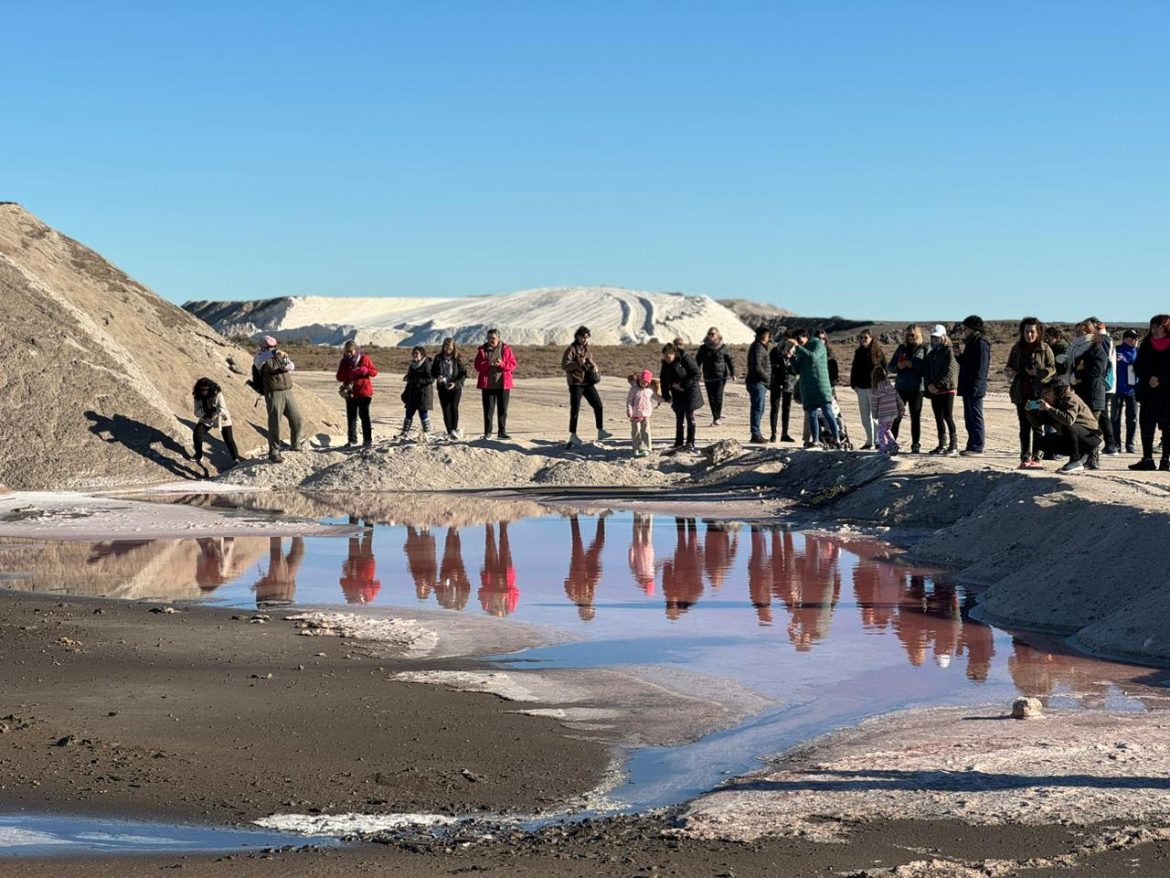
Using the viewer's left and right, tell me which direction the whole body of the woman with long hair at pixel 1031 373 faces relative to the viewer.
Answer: facing the viewer

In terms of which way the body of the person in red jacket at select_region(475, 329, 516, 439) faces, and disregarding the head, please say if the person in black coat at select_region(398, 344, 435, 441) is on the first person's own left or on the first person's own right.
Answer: on the first person's own right

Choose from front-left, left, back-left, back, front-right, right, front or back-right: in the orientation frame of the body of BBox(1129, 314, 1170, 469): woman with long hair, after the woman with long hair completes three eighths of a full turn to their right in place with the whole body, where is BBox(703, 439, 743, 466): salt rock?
front-left

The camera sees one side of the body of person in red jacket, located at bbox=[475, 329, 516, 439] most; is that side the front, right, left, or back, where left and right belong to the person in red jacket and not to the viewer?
front

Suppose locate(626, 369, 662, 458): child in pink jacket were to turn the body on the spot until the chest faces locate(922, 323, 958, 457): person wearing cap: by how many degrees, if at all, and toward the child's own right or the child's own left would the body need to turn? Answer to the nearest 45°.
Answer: approximately 45° to the child's own left

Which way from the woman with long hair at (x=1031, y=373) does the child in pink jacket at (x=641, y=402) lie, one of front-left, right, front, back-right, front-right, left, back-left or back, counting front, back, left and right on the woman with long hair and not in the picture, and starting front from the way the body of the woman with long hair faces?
back-right

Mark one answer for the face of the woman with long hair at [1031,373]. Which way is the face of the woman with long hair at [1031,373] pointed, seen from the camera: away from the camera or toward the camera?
toward the camera

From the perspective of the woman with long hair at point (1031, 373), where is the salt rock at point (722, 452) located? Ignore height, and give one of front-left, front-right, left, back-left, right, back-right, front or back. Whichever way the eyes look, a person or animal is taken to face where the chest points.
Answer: back-right

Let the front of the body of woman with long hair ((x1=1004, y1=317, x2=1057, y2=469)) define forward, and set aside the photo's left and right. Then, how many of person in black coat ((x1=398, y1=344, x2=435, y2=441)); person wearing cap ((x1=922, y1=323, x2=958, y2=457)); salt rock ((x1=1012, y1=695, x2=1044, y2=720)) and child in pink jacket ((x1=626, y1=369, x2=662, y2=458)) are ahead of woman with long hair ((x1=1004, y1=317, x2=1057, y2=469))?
1

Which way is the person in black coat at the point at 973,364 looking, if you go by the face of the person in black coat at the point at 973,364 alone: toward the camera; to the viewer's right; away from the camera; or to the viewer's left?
to the viewer's left

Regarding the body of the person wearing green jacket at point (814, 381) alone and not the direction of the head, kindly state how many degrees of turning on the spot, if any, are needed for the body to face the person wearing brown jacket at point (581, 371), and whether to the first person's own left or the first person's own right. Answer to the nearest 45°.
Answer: approximately 45° to the first person's own right

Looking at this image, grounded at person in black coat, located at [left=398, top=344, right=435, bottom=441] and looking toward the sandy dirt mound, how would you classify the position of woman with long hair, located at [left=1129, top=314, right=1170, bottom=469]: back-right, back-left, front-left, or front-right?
back-left
